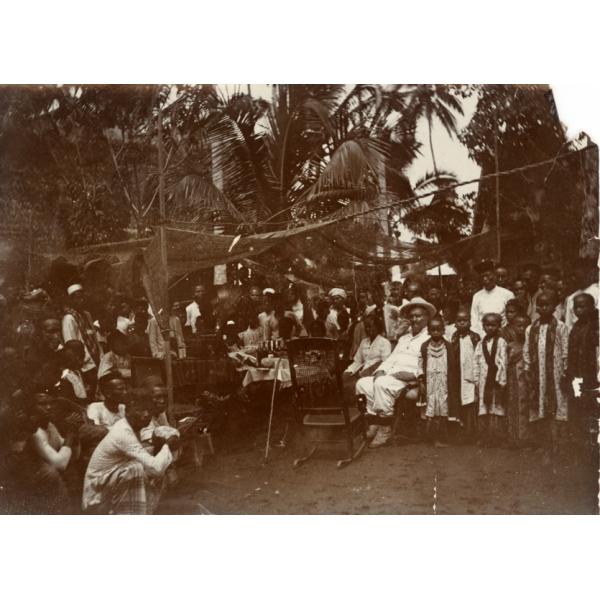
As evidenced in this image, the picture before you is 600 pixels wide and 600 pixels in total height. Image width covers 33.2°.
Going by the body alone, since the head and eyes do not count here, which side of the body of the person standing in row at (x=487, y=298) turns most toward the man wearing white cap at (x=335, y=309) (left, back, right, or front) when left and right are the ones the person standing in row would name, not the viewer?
right

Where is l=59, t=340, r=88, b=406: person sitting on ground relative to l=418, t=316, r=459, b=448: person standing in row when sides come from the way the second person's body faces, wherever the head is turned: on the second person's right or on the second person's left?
on the second person's right

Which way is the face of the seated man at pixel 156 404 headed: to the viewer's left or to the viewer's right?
to the viewer's right

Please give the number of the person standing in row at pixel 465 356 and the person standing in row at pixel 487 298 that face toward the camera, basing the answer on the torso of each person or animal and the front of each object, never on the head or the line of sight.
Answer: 2

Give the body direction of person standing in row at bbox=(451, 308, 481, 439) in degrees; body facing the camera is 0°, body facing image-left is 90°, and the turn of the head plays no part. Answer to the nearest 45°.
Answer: approximately 0°

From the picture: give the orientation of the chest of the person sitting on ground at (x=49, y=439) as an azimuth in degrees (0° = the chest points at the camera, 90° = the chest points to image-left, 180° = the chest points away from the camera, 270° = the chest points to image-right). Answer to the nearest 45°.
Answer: approximately 315°

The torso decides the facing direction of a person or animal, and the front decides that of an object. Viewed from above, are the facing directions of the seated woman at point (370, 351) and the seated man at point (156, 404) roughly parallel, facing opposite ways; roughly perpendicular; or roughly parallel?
roughly perpendicular
